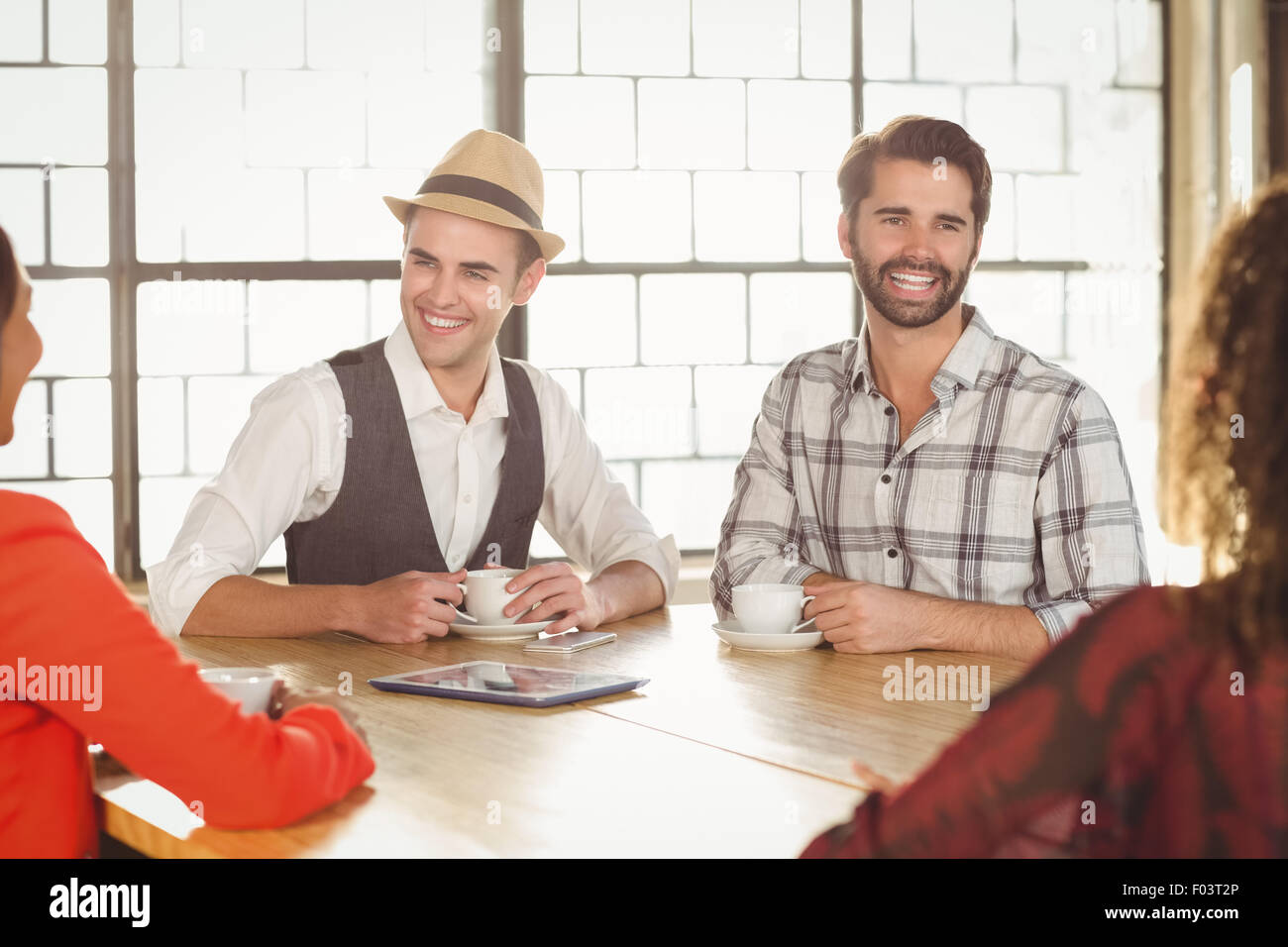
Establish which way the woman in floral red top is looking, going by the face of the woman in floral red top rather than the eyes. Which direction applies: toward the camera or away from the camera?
away from the camera

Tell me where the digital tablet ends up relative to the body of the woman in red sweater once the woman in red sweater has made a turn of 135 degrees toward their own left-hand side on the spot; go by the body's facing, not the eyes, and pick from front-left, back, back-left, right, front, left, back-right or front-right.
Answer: back-right

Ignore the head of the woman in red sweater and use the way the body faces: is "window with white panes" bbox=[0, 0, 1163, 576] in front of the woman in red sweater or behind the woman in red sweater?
in front

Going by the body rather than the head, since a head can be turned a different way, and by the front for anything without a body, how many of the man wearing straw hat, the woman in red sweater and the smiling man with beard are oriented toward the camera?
2

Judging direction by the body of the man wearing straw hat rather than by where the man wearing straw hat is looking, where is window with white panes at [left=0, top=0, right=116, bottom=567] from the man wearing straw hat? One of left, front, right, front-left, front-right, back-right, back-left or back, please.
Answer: back-right

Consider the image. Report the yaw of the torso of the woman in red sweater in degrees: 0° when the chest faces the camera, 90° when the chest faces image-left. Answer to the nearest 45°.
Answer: approximately 225°

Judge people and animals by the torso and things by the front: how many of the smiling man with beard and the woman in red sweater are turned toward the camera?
1

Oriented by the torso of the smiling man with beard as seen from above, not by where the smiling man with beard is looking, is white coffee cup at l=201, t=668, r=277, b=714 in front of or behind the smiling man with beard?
in front

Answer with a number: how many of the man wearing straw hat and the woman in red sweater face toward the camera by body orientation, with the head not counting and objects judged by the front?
1

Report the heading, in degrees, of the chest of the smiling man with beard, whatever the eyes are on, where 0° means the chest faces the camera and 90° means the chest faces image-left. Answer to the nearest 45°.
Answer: approximately 0°

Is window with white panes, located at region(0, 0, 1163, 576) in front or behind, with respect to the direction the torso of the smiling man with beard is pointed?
behind

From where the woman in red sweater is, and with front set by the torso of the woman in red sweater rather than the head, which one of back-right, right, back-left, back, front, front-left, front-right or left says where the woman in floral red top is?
right

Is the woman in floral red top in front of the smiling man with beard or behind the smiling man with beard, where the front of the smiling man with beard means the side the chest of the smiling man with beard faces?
in front
